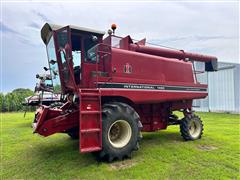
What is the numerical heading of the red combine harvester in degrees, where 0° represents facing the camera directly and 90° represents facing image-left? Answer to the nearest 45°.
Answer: approximately 45°

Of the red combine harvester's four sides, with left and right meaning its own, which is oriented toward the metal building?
back
